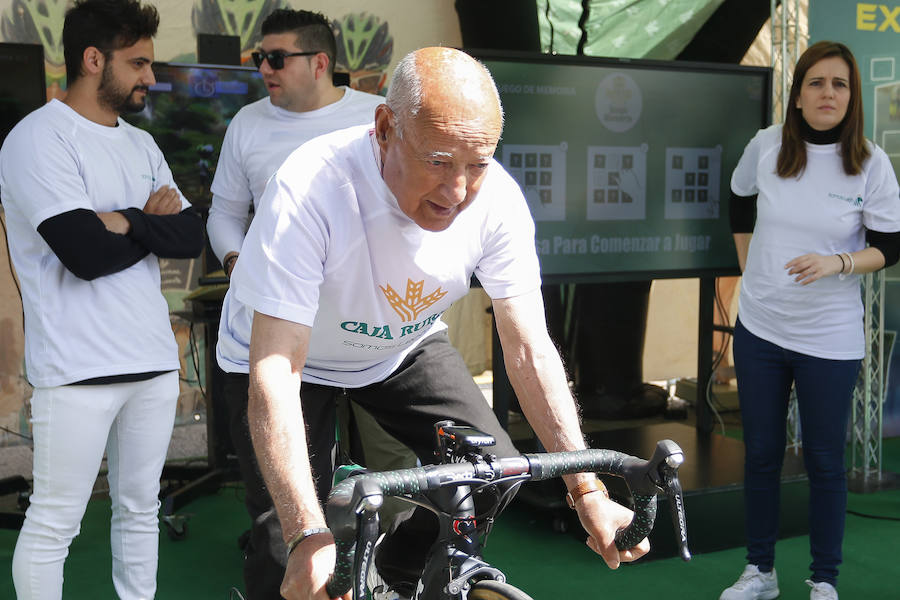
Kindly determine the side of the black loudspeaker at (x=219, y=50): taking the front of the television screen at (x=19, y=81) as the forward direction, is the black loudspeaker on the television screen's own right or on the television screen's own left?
on the television screen's own left

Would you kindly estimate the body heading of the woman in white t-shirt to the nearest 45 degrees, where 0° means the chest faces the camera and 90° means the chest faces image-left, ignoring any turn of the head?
approximately 0°

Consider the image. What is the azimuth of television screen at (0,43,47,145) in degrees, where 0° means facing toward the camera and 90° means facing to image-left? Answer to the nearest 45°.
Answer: approximately 0°

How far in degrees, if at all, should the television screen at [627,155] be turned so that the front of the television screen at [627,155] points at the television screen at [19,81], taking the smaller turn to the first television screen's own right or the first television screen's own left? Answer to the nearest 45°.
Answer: approximately 135° to the first television screen's own right

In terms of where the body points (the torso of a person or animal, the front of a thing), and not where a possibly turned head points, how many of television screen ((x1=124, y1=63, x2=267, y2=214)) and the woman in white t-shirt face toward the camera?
2

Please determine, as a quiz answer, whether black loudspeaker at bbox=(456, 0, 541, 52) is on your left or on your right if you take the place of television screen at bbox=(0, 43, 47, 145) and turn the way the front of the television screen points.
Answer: on your left

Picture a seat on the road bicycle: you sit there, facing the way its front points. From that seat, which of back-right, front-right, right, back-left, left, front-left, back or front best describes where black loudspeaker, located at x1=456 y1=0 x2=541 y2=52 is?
back-left

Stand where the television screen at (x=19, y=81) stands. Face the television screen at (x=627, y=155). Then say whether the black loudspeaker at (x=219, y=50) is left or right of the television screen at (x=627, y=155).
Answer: left

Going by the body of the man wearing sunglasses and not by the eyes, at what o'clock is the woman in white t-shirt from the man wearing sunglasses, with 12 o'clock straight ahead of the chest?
The woman in white t-shirt is roughly at 8 o'clock from the man wearing sunglasses.

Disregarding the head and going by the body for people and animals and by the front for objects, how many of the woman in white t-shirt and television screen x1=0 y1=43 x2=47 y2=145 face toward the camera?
2

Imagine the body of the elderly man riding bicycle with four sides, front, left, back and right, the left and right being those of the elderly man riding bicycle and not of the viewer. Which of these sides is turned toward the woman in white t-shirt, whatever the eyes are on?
left

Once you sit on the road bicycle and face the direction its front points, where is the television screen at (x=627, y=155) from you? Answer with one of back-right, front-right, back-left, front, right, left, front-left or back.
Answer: back-left

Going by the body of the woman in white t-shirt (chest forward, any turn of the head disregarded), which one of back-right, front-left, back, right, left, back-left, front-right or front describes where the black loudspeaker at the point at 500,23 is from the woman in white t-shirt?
back-right
